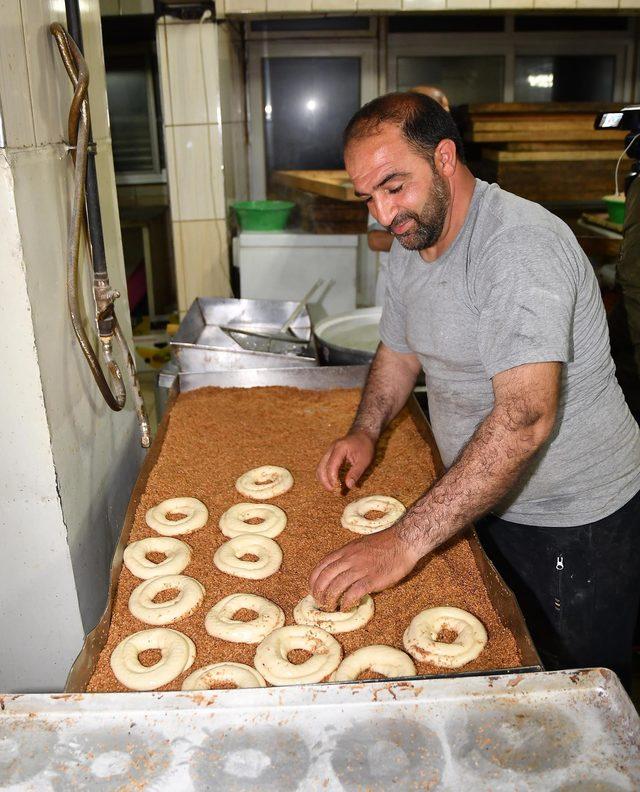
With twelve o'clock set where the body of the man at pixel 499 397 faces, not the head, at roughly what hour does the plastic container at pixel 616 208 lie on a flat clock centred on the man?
The plastic container is roughly at 5 o'clock from the man.

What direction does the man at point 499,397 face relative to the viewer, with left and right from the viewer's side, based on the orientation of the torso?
facing the viewer and to the left of the viewer

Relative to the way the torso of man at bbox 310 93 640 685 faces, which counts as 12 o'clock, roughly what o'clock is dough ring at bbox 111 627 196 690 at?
The dough ring is roughly at 12 o'clock from the man.

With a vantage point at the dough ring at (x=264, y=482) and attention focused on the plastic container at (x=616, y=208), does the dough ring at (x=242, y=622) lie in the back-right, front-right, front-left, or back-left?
back-right

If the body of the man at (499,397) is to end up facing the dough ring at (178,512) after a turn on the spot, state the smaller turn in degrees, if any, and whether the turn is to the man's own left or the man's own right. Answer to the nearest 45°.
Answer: approximately 45° to the man's own right

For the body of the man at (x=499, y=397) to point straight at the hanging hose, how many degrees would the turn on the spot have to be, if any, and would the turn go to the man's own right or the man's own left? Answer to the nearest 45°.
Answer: approximately 45° to the man's own right

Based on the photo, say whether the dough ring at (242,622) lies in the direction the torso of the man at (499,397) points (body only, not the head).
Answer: yes

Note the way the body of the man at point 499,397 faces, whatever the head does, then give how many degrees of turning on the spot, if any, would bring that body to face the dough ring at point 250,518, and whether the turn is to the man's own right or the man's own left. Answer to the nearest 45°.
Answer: approximately 45° to the man's own right

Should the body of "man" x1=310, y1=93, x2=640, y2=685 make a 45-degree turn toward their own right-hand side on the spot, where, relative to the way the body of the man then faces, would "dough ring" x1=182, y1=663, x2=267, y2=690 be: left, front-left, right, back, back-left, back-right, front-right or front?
front-left
